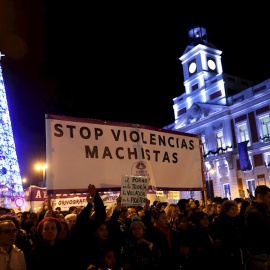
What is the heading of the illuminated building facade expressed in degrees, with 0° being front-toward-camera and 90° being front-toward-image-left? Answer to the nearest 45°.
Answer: approximately 45°

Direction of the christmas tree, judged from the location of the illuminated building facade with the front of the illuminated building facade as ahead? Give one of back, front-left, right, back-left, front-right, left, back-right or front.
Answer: front
